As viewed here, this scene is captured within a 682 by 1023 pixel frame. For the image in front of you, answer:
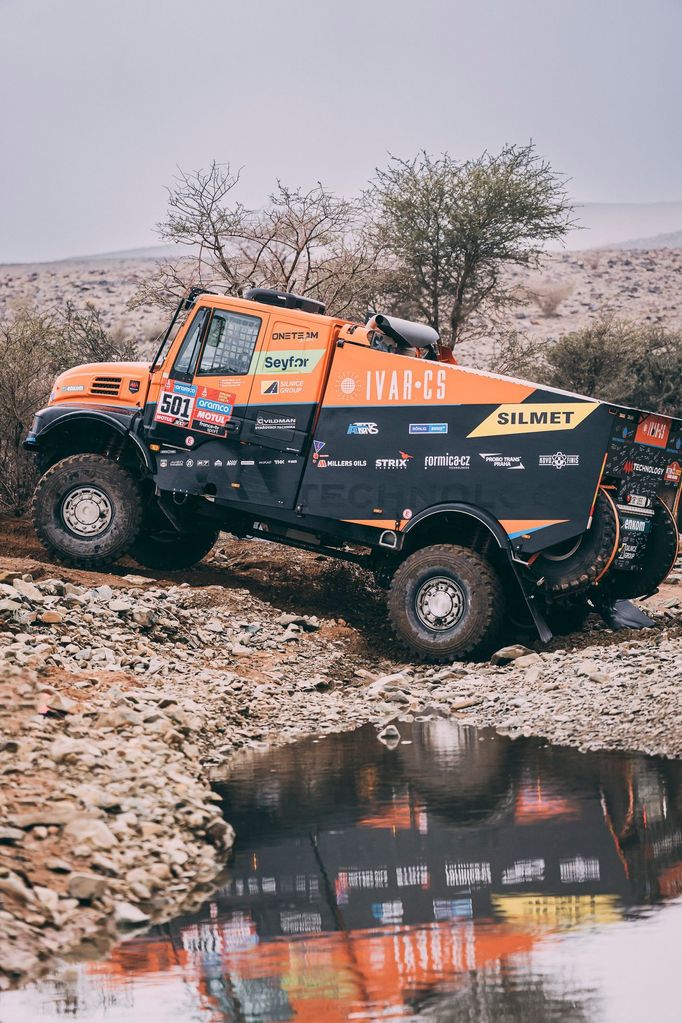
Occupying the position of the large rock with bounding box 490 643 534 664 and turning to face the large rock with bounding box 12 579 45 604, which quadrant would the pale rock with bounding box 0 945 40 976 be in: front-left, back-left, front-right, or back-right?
front-left

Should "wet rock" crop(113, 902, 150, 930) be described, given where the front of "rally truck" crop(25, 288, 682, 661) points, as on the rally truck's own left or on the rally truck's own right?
on the rally truck's own left

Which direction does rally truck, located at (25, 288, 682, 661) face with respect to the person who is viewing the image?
facing away from the viewer and to the left of the viewer

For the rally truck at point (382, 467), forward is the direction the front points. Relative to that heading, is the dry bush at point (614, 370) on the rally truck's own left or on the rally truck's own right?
on the rally truck's own right

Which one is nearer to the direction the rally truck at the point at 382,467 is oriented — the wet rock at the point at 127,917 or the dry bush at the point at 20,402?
the dry bush

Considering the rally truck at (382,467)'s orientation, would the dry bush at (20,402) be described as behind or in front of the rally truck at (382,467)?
in front
